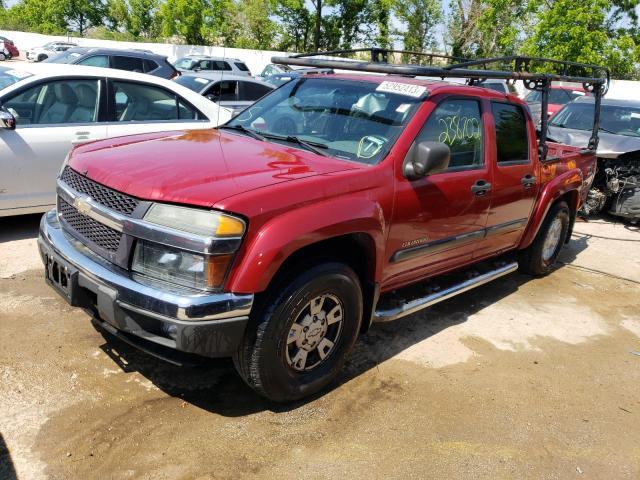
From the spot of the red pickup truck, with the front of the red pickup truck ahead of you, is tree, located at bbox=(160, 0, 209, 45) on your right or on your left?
on your right

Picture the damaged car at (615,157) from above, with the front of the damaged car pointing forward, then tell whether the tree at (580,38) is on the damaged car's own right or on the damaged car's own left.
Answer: on the damaged car's own right

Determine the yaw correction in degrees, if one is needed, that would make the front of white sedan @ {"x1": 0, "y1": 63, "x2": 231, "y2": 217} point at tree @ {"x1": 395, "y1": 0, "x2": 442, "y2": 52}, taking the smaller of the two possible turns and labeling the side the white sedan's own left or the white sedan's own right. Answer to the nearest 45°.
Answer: approximately 135° to the white sedan's own right

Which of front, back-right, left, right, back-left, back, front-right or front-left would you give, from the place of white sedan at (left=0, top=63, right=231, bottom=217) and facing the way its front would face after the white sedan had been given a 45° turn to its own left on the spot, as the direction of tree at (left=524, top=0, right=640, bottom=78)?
back

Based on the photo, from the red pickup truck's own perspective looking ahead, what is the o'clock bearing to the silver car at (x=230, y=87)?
The silver car is roughly at 4 o'clock from the red pickup truck.

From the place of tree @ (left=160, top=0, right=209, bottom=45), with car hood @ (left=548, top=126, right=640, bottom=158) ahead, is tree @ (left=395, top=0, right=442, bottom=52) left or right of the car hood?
left

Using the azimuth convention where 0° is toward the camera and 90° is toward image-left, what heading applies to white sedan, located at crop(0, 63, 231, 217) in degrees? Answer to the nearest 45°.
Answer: approximately 90°
